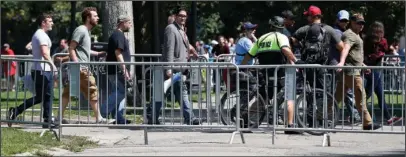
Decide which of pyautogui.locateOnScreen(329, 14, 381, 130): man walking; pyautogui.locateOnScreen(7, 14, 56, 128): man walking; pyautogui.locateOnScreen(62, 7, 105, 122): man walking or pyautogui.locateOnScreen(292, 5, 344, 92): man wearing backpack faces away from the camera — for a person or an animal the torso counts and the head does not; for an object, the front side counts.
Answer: the man wearing backpack

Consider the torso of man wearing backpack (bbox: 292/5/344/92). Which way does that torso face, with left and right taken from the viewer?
facing away from the viewer

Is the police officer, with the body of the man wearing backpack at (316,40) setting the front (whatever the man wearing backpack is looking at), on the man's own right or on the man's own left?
on the man's own left
